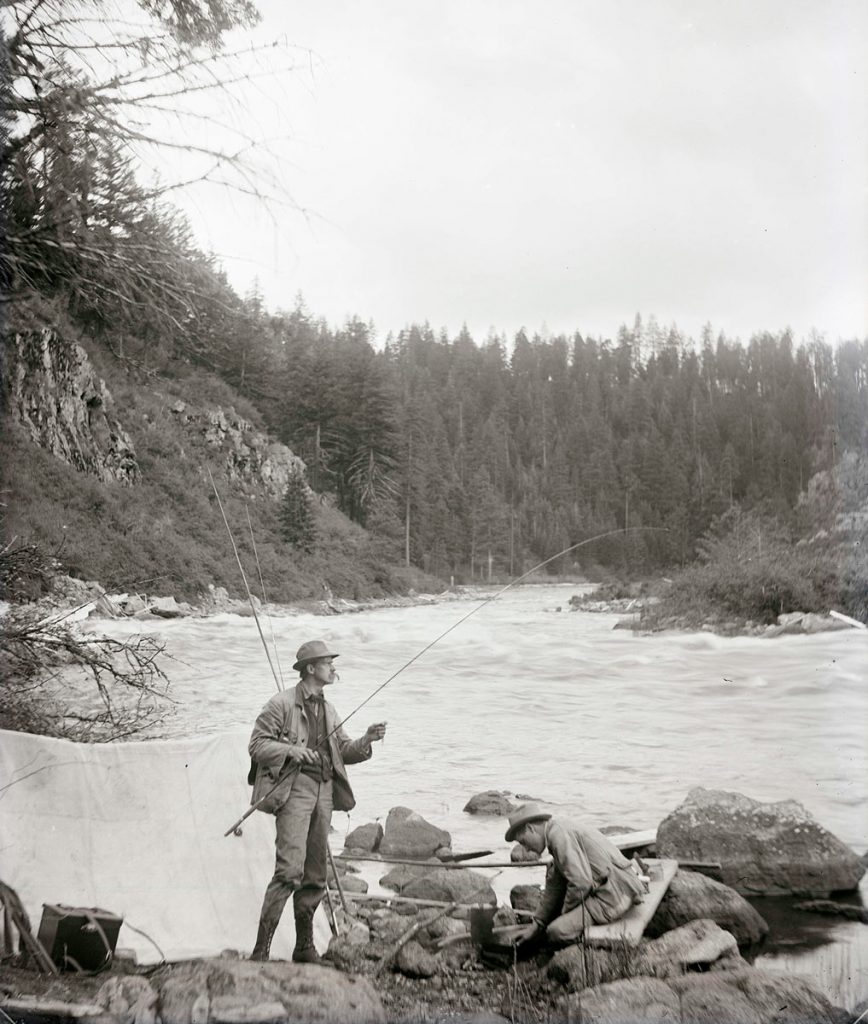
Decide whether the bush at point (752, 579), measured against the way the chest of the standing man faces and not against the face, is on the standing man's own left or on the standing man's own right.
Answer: on the standing man's own left

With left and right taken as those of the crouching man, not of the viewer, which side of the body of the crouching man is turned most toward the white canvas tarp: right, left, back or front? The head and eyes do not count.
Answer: front

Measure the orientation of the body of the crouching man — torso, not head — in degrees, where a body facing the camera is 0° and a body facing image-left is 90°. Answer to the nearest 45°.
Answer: approximately 90°

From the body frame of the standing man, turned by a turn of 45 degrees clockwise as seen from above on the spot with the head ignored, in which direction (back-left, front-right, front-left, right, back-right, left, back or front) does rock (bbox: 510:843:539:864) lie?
left

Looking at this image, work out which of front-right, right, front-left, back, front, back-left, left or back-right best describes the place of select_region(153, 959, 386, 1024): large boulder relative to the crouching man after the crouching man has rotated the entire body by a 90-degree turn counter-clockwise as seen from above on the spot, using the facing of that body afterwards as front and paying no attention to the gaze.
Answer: right

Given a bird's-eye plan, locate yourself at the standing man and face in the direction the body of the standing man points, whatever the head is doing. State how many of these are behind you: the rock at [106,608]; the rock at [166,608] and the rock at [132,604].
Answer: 3

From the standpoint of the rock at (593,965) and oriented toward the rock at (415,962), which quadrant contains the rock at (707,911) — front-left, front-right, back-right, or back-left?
back-right

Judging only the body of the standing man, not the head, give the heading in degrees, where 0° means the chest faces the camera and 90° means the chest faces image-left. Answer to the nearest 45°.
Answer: approximately 315°

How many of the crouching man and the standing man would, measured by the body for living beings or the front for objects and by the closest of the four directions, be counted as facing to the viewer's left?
1

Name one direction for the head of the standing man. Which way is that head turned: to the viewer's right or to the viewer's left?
to the viewer's right

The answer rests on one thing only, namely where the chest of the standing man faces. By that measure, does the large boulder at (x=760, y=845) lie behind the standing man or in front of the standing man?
in front

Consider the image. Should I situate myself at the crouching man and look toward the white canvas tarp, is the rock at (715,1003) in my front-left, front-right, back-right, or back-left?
back-left

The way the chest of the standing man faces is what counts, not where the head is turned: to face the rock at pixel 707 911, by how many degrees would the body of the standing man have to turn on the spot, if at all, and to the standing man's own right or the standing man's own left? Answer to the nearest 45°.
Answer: approximately 45° to the standing man's own left
